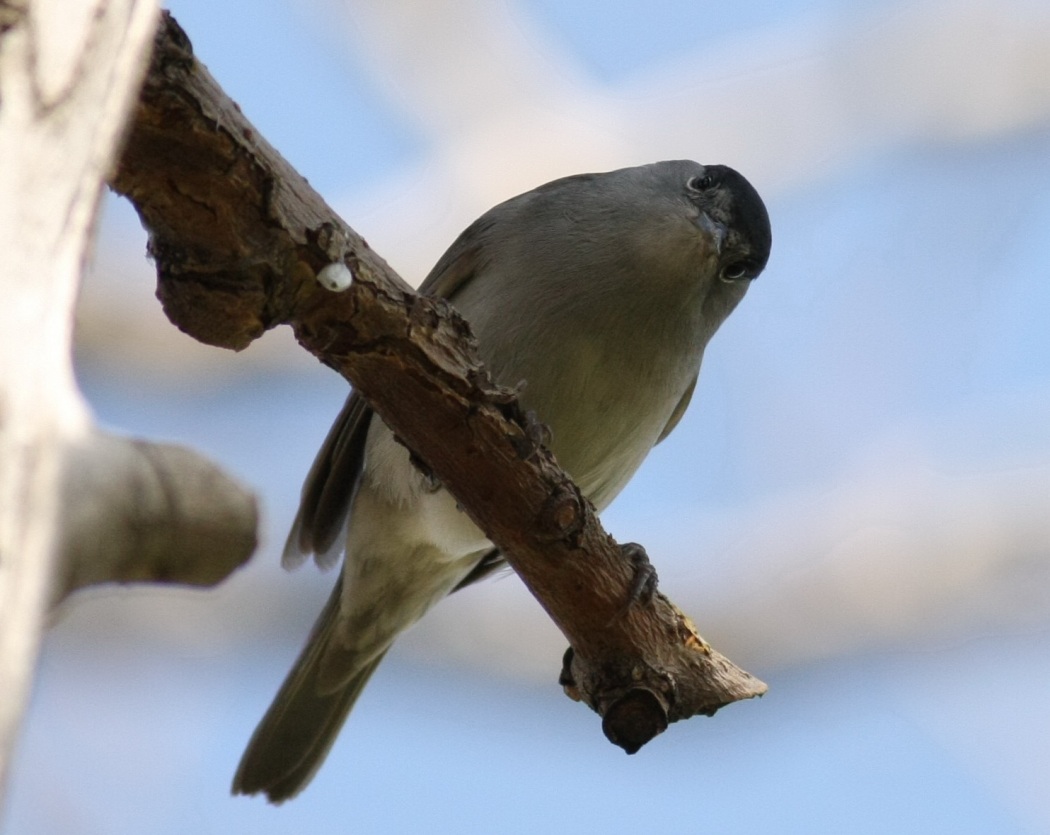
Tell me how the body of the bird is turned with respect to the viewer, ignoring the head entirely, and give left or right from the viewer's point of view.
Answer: facing the viewer and to the right of the viewer

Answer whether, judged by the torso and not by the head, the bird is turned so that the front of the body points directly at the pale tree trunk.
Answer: no
